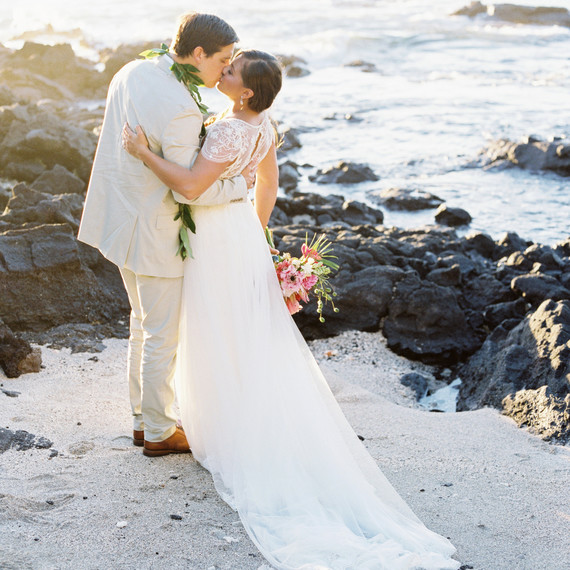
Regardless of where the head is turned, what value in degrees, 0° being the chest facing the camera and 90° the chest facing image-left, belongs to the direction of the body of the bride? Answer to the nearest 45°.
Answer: approximately 135°

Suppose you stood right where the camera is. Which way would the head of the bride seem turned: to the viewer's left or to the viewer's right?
to the viewer's left
